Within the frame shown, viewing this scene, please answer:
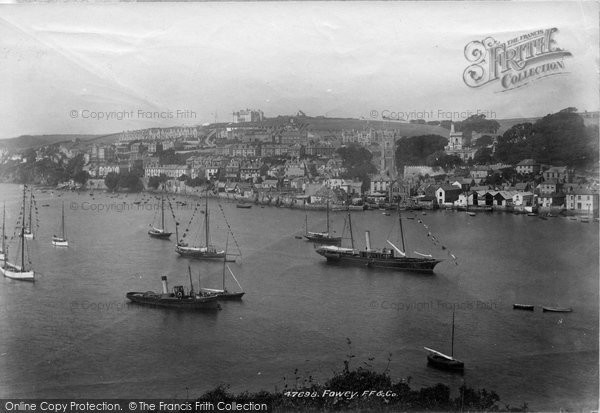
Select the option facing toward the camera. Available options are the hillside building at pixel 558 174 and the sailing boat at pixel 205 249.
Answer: the hillside building

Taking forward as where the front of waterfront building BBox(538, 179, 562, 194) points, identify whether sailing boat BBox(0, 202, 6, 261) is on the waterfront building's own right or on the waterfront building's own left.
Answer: on the waterfront building's own right

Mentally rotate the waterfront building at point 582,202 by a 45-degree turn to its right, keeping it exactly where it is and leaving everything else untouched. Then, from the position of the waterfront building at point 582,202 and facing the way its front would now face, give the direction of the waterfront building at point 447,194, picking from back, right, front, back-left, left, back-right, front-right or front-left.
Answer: front-right

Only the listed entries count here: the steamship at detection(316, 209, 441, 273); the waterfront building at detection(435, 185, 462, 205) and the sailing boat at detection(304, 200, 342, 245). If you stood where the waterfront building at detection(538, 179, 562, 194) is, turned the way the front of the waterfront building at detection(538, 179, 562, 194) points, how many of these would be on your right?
3

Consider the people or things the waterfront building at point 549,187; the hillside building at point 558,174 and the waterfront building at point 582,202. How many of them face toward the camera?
3

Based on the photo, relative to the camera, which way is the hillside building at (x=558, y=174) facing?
toward the camera

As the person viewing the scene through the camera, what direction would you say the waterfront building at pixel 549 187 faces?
facing the viewer

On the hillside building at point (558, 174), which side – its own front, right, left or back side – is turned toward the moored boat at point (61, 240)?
right
